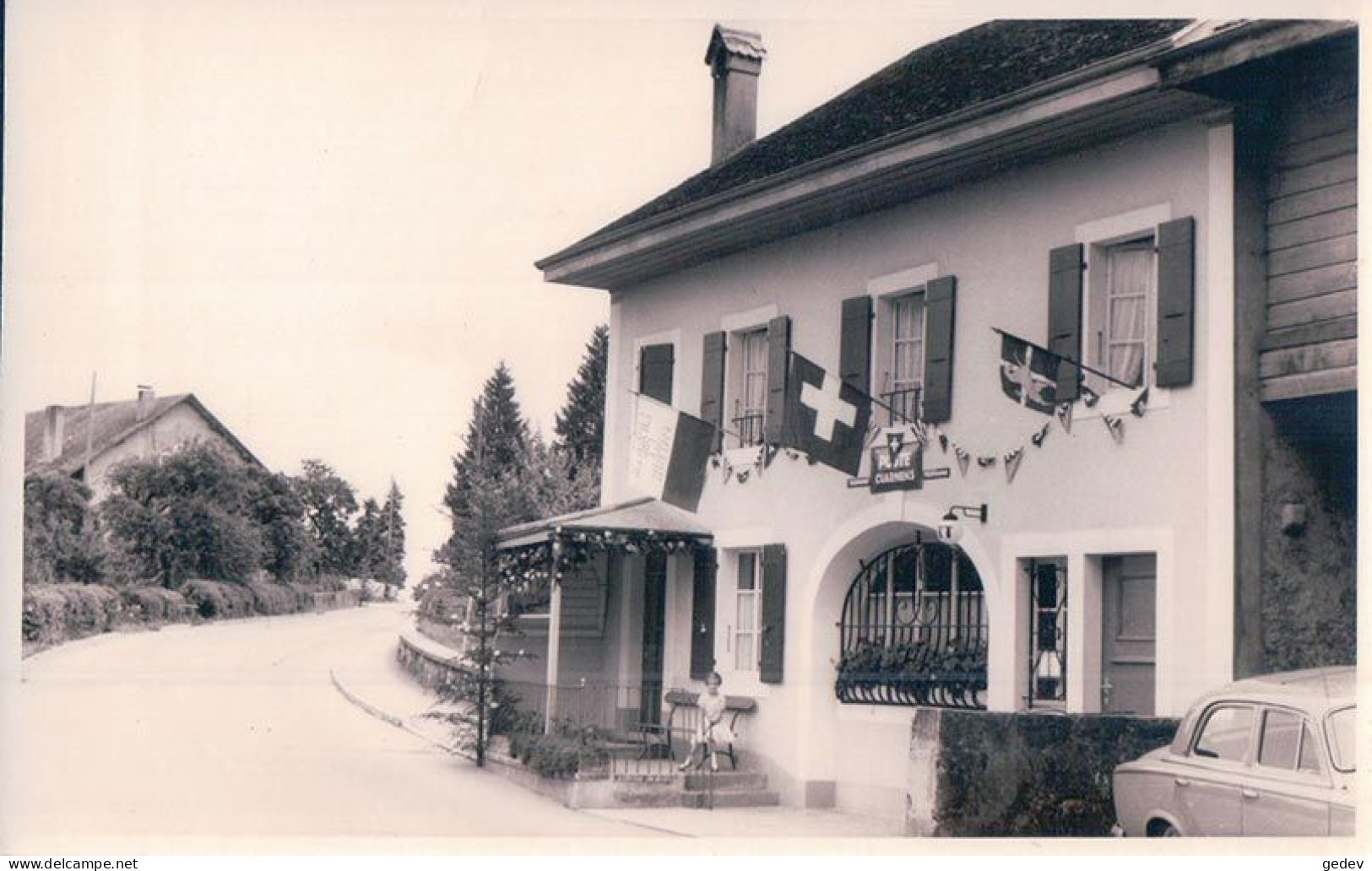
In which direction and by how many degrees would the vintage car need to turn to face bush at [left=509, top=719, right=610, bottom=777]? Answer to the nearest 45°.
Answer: approximately 180°

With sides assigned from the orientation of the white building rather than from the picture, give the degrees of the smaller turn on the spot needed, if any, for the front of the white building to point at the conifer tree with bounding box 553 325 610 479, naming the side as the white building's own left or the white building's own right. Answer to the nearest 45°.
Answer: approximately 90° to the white building's own right

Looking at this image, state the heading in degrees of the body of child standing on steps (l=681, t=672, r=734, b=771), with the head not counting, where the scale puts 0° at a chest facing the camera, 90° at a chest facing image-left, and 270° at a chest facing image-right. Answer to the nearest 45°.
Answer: approximately 0°

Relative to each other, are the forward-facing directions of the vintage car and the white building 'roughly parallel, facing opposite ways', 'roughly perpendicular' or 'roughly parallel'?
roughly perpendicular

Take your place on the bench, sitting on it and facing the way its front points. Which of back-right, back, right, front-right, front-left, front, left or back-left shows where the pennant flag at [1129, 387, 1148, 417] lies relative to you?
left

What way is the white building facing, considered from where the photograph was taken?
facing the viewer and to the left of the viewer

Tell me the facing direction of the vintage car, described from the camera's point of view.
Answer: facing the viewer and to the right of the viewer

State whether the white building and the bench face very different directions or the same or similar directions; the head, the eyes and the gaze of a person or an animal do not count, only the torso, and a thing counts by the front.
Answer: same or similar directions

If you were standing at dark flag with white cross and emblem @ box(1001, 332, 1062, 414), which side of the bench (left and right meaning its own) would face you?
left
